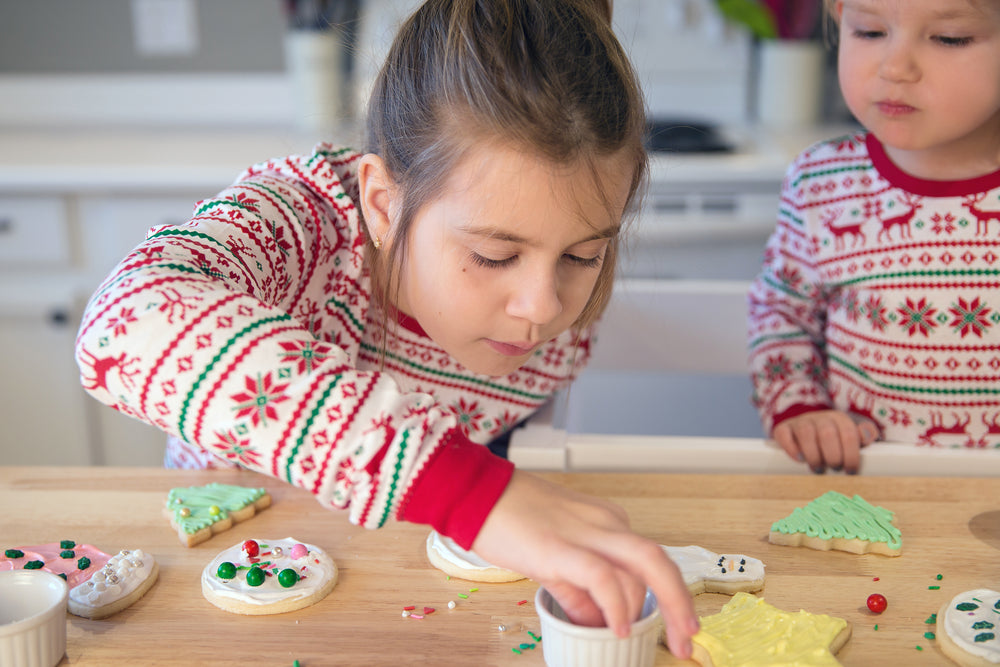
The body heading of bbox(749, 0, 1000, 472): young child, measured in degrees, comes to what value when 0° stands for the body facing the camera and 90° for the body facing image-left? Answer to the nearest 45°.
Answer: approximately 0°

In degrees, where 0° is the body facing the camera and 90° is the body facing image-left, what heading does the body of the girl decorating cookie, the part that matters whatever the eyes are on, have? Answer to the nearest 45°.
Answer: approximately 315°

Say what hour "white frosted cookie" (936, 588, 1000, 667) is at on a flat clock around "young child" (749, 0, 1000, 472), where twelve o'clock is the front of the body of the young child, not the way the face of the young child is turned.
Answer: The white frosted cookie is roughly at 12 o'clock from the young child.
